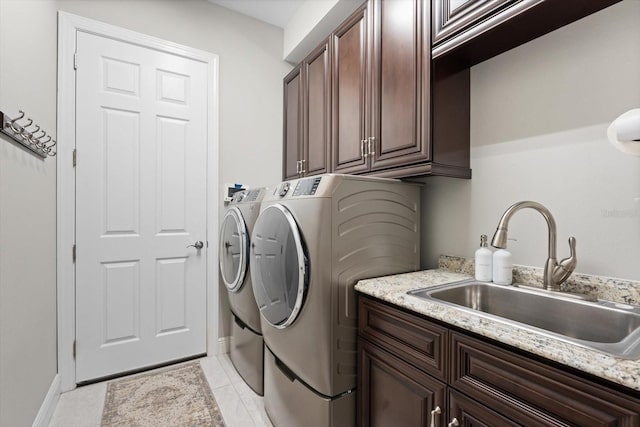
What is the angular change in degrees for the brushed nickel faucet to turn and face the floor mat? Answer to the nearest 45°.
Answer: approximately 45° to its right

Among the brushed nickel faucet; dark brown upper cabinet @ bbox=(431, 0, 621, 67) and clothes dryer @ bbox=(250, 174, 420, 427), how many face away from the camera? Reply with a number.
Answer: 0

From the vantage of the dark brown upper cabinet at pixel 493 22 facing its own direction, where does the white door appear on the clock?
The white door is roughly at 1 o'clock from the dark brown upper cabinet.

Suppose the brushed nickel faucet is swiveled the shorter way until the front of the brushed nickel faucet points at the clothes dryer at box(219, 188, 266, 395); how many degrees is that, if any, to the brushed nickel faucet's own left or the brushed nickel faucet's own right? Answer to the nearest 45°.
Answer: approximately 45° to the brushed nickel faucet's own right

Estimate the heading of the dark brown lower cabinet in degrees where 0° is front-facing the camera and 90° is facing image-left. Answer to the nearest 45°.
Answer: approximately 45°

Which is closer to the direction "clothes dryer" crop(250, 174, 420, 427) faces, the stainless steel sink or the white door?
the white door

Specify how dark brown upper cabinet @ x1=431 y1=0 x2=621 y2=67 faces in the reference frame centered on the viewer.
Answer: facing the viewer and to the left of the viewer

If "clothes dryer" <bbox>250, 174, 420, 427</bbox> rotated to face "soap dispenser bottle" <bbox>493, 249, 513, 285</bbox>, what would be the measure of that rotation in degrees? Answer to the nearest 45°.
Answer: approximately 135° to its left

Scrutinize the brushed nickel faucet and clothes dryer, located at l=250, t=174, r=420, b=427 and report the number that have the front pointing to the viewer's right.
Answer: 0

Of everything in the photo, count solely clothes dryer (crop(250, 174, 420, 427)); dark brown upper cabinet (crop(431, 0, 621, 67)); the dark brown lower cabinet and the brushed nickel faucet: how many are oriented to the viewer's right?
0

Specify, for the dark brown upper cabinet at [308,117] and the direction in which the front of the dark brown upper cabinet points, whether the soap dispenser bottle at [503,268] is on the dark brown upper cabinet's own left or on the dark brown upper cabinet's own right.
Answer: on the dark brown upper cabinet's own left

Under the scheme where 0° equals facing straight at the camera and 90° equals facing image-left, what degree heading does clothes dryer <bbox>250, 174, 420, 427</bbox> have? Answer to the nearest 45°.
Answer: approximately 45°

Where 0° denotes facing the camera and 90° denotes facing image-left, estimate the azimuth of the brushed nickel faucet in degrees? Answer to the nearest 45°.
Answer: approximately 45°
